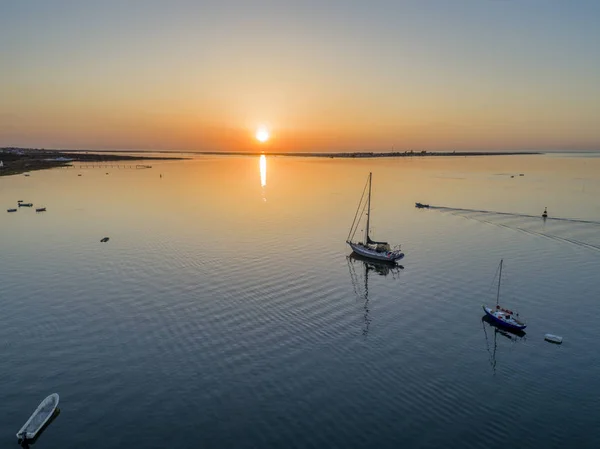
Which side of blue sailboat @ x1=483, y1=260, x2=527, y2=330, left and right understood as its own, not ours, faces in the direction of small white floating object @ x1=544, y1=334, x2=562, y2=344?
back

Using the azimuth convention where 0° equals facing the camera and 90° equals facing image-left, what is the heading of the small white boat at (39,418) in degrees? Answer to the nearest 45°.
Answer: approximately 225°

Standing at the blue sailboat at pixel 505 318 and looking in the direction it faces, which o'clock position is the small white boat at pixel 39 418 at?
The small white boat is roughly at 9 o'clock from the blue sailboat.

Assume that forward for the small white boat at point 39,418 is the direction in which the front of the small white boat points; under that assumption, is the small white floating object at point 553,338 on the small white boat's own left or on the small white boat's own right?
on the small white boat's own right

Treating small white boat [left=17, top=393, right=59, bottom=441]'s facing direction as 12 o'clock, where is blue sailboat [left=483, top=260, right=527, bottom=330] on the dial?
The blue sailboat is roughly at 2 o'clock from the small white boat.

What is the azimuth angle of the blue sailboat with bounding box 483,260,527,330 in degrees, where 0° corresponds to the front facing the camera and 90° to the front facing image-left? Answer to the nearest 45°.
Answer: approximately 135°
